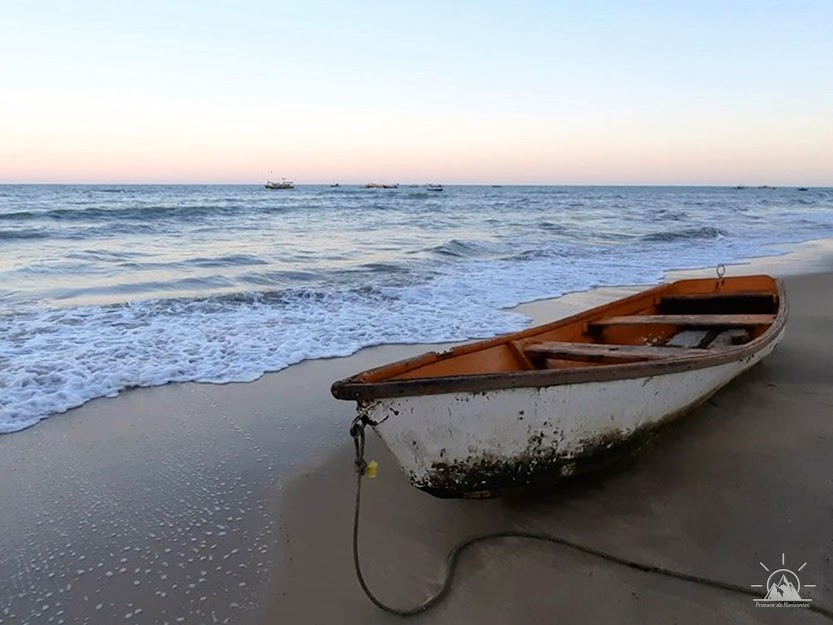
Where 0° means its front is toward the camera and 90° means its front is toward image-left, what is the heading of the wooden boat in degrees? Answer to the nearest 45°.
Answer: approximately 45°
